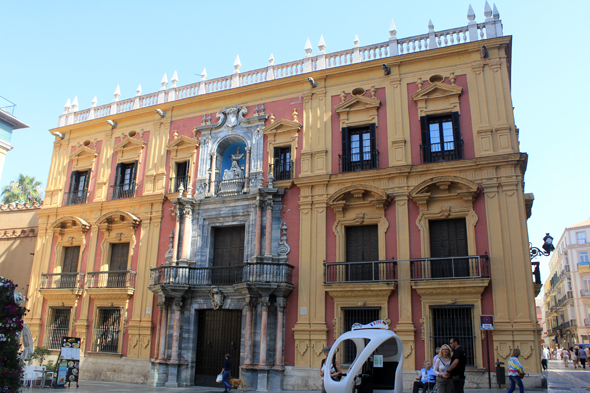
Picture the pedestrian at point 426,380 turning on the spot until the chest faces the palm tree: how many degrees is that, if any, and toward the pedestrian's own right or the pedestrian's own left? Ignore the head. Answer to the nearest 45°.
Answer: approximately 90° to the pedestrian's own right

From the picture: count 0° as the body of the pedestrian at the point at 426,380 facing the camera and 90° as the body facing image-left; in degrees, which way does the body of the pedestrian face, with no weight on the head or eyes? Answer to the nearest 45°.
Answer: approximately 45°

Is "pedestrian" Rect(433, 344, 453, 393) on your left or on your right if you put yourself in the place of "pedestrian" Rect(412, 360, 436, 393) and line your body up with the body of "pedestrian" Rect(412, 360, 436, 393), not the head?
on your left

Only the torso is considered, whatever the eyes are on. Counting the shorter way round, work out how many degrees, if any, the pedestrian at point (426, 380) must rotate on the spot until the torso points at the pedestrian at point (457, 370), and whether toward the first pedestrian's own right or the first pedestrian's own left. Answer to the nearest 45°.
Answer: approximately 45° to the first pedestrian's own left

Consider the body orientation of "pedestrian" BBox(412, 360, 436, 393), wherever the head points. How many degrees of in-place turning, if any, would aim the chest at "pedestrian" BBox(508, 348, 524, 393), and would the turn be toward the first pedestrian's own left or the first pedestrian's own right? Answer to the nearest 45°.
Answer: approximately 135° to the first pedestrian's own left
